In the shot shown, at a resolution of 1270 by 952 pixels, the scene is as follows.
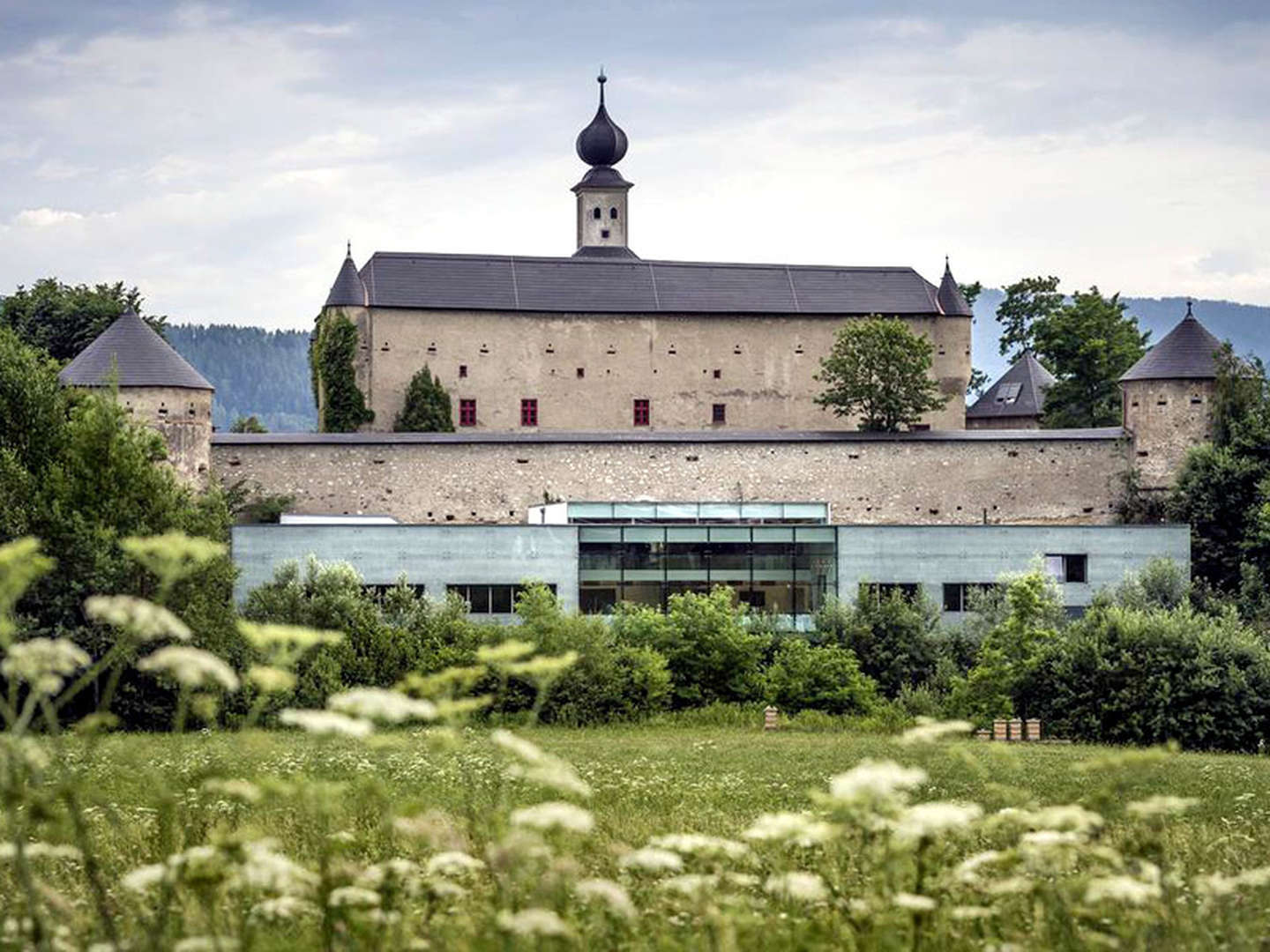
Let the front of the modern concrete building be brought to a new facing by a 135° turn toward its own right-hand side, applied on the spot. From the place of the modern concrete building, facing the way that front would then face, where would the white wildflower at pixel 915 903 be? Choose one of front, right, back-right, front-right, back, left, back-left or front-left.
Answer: back-left

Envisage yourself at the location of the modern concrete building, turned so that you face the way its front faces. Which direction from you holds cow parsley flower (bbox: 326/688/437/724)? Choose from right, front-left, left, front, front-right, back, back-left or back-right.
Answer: front

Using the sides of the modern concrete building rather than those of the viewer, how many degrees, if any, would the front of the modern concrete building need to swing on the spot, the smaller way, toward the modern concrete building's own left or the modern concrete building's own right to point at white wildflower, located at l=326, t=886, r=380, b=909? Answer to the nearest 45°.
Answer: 0° — it already faces it

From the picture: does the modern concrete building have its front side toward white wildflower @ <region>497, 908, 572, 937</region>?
yes

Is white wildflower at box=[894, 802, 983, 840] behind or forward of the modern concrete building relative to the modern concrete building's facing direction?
forward

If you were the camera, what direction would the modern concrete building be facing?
facing the viewer

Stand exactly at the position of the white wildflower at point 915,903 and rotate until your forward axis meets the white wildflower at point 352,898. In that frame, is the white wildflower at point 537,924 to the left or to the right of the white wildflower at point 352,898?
left

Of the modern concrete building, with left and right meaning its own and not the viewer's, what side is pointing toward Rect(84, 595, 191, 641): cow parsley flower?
front

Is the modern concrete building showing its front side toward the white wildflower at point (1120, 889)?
yes

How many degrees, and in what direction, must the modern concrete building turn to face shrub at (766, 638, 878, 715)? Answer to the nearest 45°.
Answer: approximately 45° to its left

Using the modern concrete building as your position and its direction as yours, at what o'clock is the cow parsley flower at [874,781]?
The cow parsley flower is roughly at 12 o'clock from the modern concrete building.

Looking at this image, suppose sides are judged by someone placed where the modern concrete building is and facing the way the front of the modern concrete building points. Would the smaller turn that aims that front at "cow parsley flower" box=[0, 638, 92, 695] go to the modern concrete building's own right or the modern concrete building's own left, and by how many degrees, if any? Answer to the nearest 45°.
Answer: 0° — it already faces it

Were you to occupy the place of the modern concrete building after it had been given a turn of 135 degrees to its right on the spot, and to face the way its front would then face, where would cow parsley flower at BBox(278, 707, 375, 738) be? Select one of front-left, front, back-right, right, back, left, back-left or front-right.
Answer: back-left
